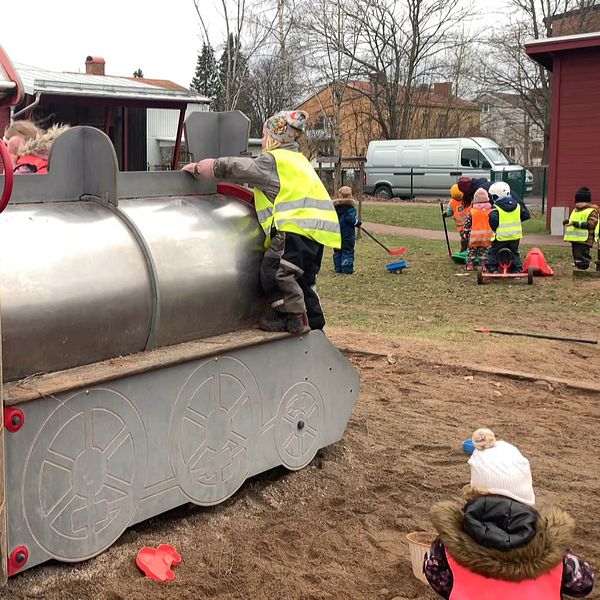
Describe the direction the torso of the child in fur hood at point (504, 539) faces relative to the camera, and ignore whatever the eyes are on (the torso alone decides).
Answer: away from the camera

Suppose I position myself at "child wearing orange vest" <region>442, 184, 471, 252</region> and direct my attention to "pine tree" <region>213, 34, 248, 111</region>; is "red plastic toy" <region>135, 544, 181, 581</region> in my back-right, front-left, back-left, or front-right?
back-left

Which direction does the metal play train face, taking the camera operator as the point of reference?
facing away from the viewer and to the right of the viewer

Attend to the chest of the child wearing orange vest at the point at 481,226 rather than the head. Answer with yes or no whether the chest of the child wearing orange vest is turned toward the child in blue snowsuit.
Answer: no

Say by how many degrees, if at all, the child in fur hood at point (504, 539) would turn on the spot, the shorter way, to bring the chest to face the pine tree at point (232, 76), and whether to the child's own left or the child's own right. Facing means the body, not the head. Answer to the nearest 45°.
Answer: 0° — they already face it

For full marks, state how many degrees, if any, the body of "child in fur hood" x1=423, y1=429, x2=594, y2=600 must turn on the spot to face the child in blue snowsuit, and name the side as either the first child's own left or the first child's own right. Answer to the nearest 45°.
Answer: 0° — they already face them

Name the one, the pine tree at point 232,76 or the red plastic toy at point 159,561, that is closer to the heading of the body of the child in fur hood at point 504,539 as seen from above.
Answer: the pine tree

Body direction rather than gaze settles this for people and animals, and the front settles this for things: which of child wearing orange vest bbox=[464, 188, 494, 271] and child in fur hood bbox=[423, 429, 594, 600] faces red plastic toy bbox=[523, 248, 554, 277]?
the child in fur hood

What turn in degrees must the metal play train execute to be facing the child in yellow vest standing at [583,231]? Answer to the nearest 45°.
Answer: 0° — it already faces them

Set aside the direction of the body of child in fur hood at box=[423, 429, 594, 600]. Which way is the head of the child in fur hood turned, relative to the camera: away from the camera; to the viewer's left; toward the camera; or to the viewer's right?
away from the camera
